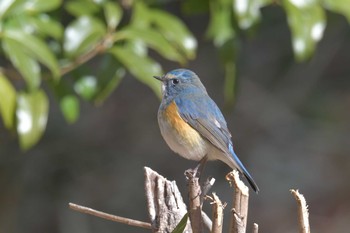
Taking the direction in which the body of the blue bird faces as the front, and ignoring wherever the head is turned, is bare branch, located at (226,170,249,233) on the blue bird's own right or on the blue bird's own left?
on the blue bird's own left

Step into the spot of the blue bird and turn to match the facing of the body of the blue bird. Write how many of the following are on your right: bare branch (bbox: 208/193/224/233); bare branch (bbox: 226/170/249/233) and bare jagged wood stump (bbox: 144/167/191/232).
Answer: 0

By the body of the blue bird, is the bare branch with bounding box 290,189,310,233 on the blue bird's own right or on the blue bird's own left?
on the blue bird's own left

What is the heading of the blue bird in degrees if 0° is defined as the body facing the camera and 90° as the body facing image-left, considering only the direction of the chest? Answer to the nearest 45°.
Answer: approximately 90°

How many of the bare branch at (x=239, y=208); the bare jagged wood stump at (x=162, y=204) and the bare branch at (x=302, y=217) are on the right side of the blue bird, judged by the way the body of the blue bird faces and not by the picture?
0
